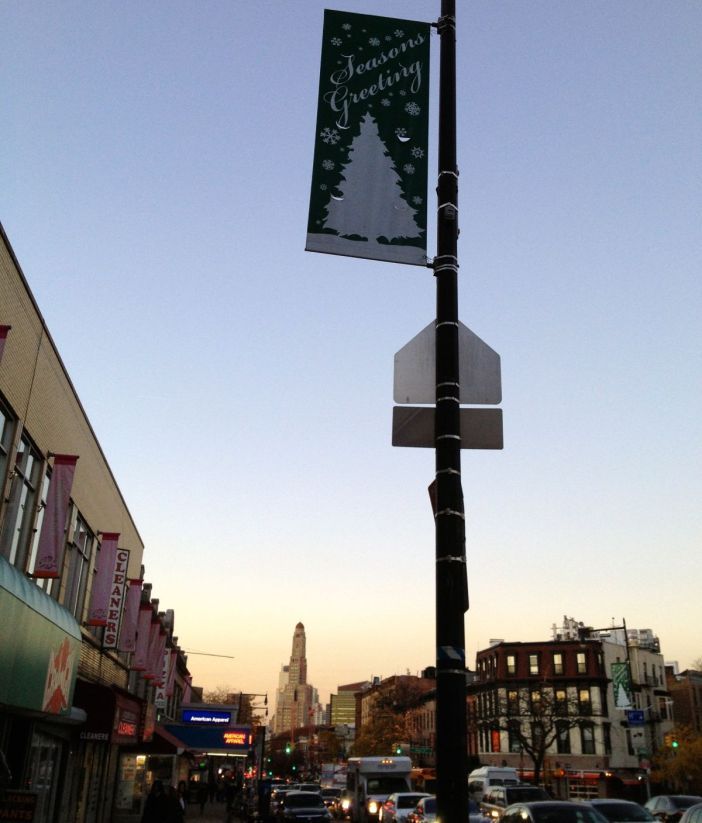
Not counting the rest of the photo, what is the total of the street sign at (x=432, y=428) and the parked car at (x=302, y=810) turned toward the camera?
1

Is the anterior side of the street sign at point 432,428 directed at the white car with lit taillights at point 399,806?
yes

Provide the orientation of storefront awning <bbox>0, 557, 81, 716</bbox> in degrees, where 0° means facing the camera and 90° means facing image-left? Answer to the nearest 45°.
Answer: approximately 315°

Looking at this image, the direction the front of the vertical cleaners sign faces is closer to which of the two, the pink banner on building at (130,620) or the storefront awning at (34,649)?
the storefront awning

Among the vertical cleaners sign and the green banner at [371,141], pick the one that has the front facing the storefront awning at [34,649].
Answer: the vertical cleaners sign

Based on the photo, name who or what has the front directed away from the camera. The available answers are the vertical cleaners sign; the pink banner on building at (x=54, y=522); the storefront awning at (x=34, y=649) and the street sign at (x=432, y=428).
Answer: the street sign

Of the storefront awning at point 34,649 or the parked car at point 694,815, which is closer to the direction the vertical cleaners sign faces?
the storefront awning

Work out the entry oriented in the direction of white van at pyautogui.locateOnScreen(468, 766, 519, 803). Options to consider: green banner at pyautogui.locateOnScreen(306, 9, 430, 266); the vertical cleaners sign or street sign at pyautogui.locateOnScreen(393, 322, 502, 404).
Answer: the street sign

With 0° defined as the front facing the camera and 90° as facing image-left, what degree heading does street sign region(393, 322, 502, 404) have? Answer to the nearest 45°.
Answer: approximately 180°
